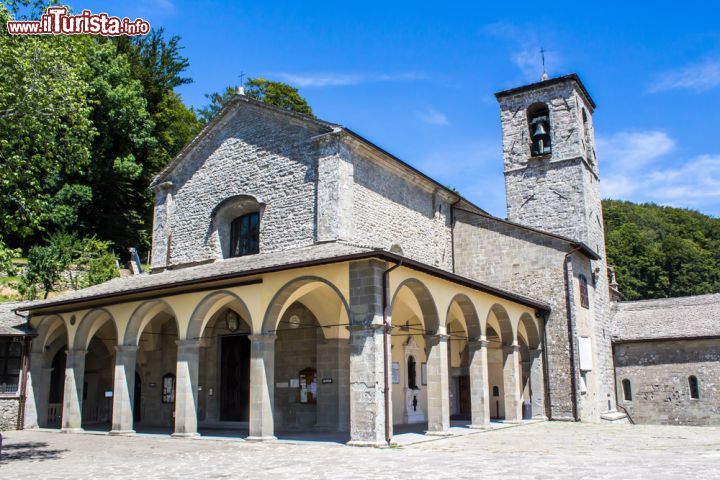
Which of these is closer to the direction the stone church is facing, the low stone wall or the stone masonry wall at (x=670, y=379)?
the low stone wall

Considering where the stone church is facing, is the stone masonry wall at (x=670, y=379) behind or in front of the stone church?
behind

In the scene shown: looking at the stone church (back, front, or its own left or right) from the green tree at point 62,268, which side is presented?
right

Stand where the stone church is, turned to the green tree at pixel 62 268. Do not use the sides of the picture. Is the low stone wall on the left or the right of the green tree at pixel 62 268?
left

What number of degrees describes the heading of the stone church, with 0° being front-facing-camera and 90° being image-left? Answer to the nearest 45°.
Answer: approximately 45°
